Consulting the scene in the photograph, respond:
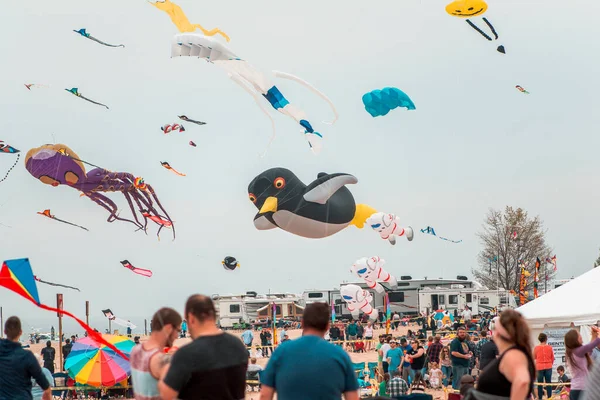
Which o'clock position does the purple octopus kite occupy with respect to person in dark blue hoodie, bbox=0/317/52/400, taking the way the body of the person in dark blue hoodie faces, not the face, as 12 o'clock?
The purple octopus kite is roughly at 12 o'clock from the person in dark blue hoodie.

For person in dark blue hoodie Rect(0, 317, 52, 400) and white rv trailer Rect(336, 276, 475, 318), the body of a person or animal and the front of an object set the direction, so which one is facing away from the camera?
the person in dark blue hoodie

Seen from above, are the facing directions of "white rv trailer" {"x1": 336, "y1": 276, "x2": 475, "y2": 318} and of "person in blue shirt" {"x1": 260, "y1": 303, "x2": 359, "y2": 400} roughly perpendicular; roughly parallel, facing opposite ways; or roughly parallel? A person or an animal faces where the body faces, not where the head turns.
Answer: roughly perpendicular

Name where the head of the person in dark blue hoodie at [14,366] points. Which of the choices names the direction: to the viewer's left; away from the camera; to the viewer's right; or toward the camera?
away from the camera

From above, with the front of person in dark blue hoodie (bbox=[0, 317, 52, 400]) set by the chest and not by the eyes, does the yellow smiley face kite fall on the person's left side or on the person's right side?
on the person's right side

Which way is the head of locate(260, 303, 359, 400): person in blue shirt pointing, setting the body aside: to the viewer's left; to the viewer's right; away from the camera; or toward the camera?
away from the camera

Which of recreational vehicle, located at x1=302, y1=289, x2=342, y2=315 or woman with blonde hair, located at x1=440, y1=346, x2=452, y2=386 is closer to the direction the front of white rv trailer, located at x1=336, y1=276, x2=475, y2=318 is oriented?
the recreational vehicle

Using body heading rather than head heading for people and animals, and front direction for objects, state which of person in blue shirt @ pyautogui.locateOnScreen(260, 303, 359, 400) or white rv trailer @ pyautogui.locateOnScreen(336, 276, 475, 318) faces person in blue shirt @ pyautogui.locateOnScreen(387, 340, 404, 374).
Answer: person in blue shirt @ pyautogui.locateOnScreen(260, 303, 359, 400)

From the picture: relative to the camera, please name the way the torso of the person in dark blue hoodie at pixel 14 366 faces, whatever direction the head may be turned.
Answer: away from the camera

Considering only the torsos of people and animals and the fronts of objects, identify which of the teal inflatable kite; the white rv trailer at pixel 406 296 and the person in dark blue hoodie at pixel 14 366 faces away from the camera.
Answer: the person in dark blue hoodie
